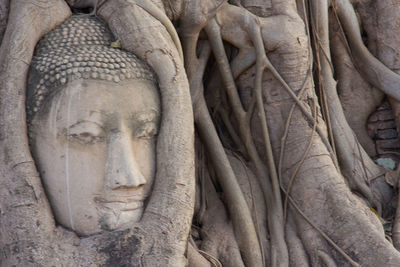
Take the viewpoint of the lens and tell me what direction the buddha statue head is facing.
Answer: facing the viewer and to the right of the viewer
